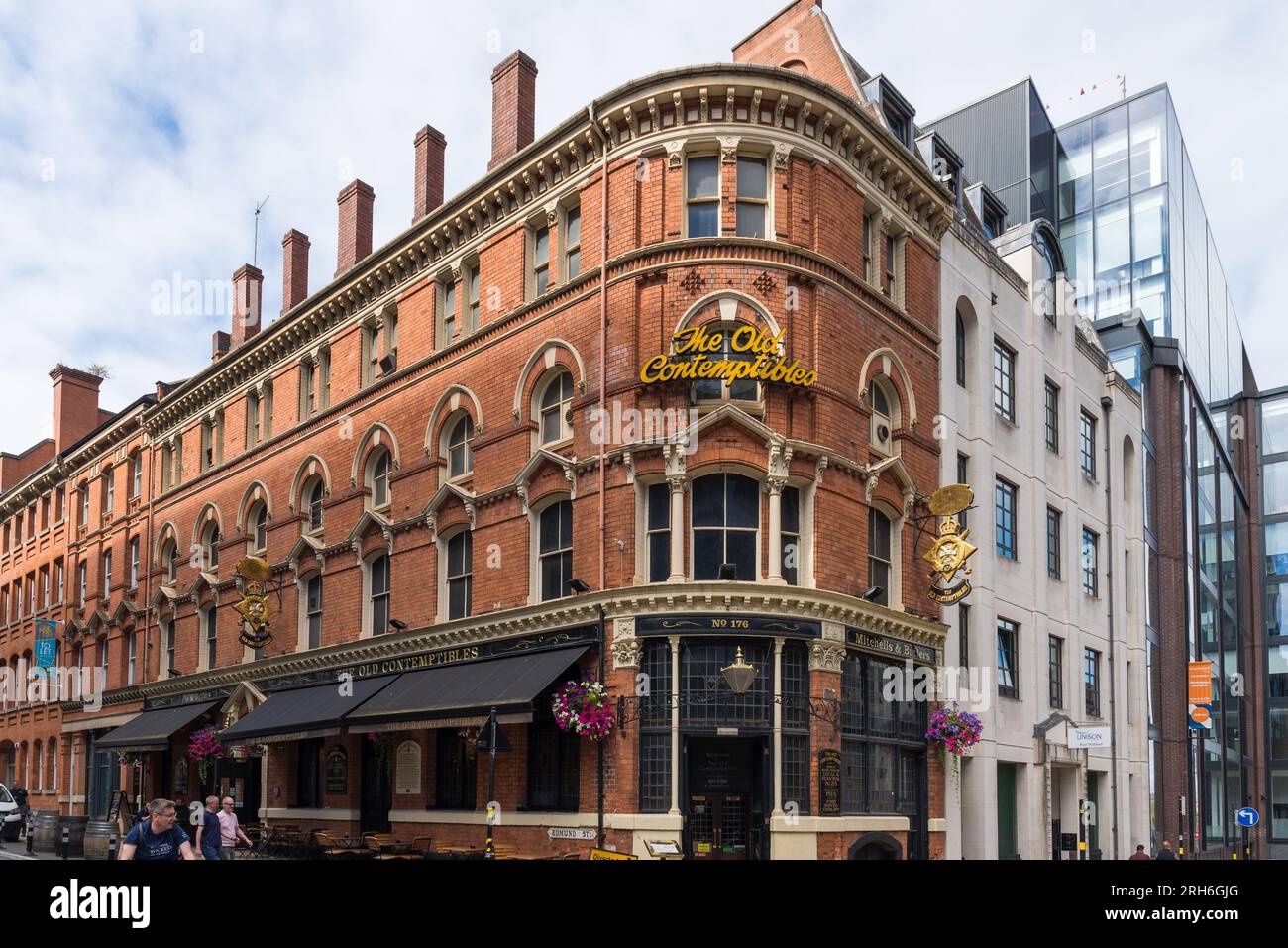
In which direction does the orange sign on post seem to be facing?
toward the camera

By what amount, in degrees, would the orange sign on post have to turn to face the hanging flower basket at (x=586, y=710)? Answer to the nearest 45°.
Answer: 0° — it already faces it

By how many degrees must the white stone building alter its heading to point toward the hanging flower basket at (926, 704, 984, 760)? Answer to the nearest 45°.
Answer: approximately 45° to its right

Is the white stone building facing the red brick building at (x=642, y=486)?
no

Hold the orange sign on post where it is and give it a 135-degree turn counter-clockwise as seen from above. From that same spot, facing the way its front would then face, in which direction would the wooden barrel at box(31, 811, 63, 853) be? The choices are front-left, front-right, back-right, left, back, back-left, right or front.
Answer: back

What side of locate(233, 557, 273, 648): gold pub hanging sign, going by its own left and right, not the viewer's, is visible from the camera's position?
front

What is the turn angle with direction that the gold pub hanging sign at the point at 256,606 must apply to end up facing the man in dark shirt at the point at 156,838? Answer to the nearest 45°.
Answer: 0° — it already faces them

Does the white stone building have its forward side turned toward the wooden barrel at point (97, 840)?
no

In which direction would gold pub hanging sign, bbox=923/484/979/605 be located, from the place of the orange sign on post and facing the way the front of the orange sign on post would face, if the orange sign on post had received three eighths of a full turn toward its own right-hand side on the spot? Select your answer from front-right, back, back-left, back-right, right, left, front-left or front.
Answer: back-left

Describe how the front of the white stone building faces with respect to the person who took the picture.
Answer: facing the viewer and to the right of the viewer
